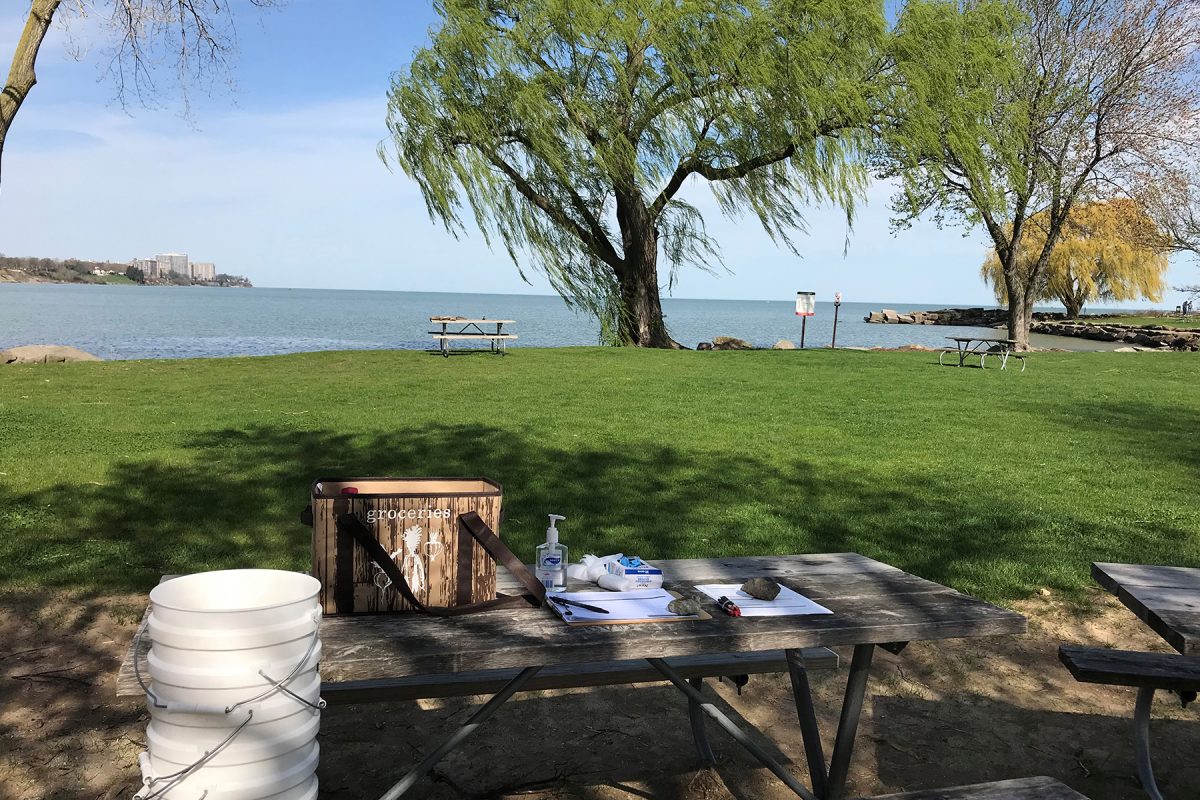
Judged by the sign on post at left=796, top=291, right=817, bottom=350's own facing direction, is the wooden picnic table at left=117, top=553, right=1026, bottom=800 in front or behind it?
in front

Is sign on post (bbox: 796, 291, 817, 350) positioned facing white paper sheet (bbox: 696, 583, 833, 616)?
yes

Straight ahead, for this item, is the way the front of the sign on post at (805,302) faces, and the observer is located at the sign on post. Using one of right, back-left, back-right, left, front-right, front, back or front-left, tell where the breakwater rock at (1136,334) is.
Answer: back-left

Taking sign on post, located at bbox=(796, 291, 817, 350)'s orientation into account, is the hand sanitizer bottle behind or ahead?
ahead

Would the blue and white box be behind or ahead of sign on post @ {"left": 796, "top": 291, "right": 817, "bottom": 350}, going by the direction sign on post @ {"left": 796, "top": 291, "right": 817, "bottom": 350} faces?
ahead

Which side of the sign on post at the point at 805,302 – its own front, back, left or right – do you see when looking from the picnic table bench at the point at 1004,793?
front

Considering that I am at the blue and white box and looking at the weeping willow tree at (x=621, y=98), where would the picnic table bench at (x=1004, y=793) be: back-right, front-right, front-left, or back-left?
back-right

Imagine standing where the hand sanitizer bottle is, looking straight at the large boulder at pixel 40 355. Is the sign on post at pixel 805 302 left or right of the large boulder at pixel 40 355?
right

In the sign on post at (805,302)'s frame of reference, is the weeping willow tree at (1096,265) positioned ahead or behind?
behind

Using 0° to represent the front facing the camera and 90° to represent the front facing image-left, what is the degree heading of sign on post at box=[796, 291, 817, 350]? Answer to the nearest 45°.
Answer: approximately 0°
